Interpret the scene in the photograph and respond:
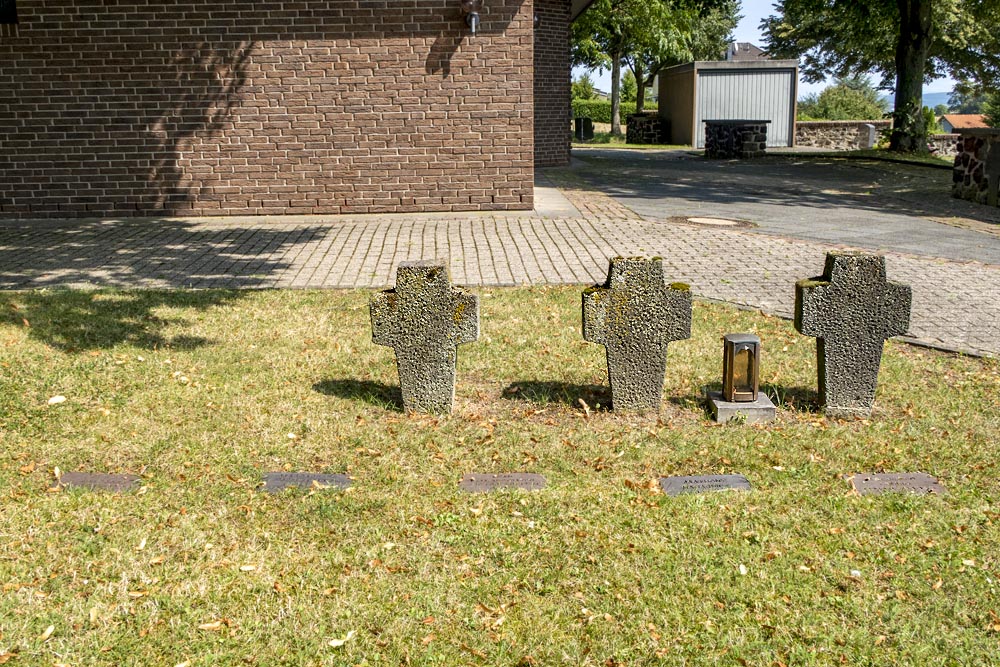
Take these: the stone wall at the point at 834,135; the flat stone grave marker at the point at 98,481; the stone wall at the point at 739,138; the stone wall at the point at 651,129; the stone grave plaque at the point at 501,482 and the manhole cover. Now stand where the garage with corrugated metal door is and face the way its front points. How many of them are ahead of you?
4

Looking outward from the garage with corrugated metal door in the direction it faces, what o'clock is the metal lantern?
The metal lantern is roughly at 12 o'clock from the garage with corrugated metal door.

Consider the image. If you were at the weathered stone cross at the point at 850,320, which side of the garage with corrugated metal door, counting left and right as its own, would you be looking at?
front

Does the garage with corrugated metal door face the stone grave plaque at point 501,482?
yes

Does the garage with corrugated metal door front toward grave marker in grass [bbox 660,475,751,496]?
yes

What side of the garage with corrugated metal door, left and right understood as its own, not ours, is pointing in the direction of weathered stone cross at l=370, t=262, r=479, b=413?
front

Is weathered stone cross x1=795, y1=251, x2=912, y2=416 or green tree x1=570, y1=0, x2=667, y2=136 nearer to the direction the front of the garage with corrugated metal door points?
the weathered stone cross

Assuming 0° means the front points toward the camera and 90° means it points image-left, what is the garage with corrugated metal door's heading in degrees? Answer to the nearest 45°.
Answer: approximately 0°

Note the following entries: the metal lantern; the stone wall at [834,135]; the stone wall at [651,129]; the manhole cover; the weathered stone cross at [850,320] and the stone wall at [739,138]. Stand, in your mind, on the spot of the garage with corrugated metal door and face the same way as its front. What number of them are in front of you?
4

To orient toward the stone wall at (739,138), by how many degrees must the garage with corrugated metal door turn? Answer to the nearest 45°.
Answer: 0° — it already faces it

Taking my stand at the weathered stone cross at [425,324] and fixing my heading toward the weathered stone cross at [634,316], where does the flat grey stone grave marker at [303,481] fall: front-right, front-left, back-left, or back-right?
back-right

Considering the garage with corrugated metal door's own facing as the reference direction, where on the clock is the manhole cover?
The manhole cover is roughly at 12 o'clock from the garage with corrugated metal door.
